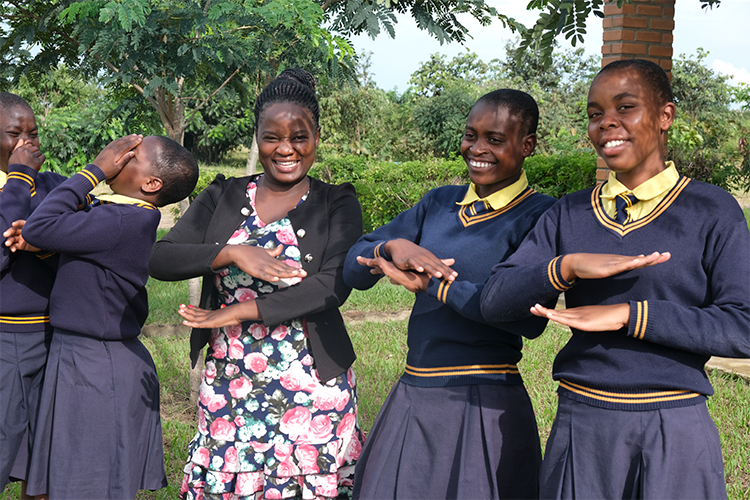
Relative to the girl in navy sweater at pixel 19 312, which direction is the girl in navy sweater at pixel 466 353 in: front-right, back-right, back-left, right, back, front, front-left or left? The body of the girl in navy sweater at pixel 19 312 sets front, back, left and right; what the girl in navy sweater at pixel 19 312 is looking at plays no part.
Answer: front-left

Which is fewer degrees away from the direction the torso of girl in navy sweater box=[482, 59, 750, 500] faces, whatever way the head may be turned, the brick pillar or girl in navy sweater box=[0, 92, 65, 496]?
the girl in navy sweater

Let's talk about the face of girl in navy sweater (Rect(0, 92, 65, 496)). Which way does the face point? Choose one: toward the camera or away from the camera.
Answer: toward the camera

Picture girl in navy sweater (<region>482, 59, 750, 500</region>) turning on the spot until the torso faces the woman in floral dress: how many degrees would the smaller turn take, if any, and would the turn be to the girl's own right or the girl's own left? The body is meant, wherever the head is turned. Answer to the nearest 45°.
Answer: approximately 45° to the girl's own right

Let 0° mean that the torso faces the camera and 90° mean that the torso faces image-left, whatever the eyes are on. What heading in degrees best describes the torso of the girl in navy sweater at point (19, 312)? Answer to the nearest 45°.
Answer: approximately 0°

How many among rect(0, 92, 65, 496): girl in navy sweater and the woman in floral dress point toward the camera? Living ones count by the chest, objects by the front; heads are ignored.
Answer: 2

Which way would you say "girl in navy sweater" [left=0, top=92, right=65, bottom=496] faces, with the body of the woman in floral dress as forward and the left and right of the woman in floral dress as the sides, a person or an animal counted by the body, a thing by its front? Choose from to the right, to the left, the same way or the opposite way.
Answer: the same way

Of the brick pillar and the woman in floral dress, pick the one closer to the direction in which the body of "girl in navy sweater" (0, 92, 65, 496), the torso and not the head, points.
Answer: the woman in floral dress

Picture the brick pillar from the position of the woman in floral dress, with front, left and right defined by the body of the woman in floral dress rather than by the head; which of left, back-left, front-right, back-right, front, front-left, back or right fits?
back-left

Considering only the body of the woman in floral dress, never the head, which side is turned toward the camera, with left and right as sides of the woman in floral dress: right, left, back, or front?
front

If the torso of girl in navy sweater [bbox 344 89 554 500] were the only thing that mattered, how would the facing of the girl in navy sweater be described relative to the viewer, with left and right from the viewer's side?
facing the viewer and to the left of the viewer

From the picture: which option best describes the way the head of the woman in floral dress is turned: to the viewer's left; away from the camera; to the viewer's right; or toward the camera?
toward the camera

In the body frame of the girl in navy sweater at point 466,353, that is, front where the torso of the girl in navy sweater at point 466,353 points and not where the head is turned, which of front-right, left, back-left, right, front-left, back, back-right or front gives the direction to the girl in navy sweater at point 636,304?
left

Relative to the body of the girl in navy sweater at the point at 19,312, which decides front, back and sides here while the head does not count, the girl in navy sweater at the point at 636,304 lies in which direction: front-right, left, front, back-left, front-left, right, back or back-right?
front-left

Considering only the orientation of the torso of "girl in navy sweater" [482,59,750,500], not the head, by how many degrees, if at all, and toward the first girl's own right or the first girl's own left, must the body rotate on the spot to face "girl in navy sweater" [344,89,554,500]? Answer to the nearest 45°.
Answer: approximately 90° to the first girl's own right

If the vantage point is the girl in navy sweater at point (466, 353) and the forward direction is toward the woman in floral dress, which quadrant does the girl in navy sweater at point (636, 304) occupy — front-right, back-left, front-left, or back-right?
back-left

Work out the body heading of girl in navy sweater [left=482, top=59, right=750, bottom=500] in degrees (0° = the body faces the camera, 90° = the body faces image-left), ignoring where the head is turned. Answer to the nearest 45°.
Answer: approximately 45°
